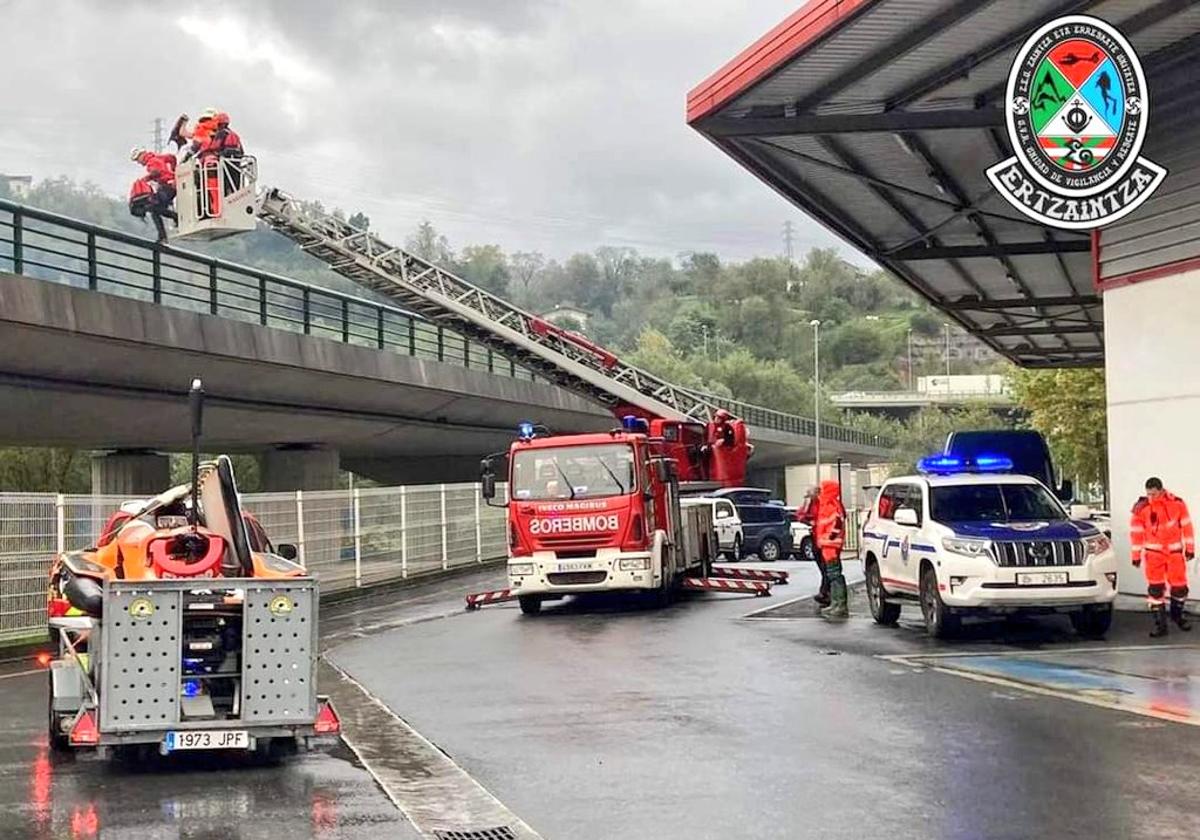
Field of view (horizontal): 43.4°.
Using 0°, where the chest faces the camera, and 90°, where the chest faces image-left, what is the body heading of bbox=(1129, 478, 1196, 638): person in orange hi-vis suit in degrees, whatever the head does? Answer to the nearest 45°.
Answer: approximately 0°

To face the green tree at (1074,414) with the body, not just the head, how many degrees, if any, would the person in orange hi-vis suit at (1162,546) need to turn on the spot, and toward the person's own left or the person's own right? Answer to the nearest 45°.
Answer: approximately 180°

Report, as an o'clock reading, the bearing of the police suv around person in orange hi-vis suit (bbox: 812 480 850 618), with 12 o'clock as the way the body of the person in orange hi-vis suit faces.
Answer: The police suv is roughly at 6 o'clock from the person in orange hi-vis suit.

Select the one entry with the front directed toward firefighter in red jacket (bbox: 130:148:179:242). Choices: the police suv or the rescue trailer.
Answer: the rescue trailer

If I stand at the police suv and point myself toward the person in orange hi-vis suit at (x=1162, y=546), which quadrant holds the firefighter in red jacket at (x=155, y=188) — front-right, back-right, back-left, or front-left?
back-left

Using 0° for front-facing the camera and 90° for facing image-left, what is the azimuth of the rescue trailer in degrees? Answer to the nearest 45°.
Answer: approximately 180°

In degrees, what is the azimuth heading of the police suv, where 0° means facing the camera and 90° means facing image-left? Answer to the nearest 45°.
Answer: approximately 315°

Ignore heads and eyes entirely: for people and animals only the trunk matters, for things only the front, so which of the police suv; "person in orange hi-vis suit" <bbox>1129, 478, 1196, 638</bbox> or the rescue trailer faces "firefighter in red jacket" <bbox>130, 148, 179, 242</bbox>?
the rescue trailer
